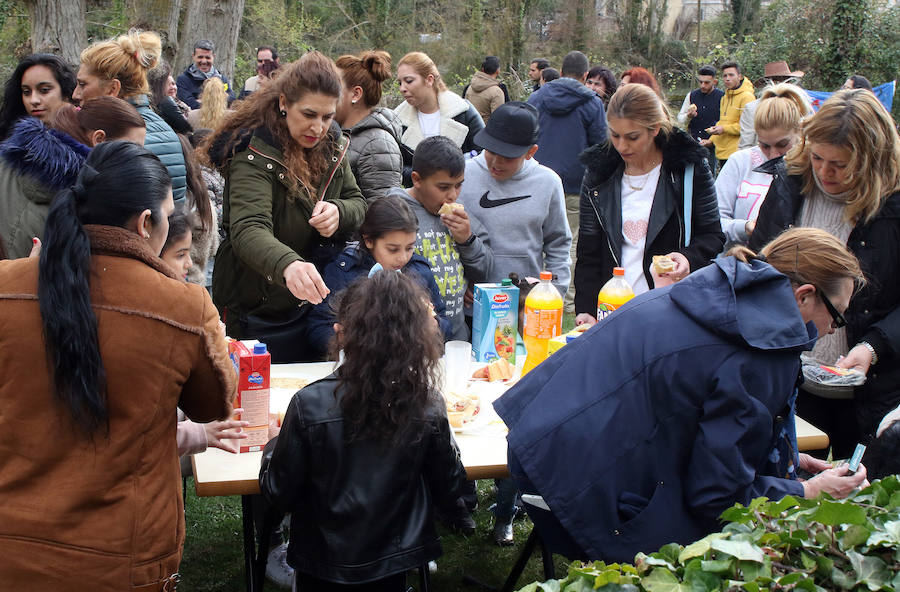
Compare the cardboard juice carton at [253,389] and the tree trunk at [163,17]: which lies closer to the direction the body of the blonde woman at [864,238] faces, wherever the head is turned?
the cardboard juice carton

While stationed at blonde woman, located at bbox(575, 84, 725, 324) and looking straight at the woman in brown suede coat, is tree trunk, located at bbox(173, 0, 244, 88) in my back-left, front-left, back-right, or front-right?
back-right

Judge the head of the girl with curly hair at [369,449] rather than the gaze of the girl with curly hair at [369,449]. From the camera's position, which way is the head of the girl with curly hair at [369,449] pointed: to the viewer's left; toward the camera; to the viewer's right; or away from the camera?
away from the camera

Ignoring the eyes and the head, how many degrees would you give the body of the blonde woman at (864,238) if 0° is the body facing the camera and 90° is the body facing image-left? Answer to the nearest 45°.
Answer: approximately 45°

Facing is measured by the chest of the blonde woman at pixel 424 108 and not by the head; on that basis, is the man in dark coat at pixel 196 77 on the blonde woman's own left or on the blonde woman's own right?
on the blonde woman's own right

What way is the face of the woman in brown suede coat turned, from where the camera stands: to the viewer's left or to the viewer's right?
to the viewer's right

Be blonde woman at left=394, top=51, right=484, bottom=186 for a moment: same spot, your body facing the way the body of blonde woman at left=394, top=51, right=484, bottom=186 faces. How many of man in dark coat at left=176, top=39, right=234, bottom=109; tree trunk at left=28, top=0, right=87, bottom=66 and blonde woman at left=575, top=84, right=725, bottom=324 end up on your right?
2

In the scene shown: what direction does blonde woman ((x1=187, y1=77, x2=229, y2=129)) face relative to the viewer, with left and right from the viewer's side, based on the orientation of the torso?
facing away from the viewer

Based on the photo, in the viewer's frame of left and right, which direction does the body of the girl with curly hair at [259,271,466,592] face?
facing away from the viewer

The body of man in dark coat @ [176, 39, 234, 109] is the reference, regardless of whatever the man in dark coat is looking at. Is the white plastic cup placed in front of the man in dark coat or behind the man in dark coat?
in front

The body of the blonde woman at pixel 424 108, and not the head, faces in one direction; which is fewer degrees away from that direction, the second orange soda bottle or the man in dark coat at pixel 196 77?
the second orange soda bottle
